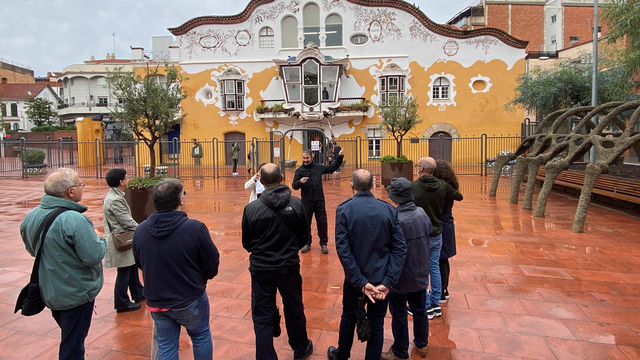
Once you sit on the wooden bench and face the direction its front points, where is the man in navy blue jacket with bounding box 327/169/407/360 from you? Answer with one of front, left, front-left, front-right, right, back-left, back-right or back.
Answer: front-left

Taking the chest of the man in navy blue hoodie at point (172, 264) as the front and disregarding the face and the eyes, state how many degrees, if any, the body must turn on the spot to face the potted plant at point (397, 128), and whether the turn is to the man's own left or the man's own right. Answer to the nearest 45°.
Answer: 0° — they already face it

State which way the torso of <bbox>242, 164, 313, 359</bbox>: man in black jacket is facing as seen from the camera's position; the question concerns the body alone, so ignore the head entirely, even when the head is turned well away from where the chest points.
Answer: away from the camera

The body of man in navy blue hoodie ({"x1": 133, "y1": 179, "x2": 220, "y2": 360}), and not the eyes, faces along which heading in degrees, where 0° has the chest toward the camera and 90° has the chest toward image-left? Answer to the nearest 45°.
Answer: approximately 225°

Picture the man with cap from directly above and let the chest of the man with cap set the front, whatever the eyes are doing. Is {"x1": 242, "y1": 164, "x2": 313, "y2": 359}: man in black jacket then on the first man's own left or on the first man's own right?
on the first man's own left

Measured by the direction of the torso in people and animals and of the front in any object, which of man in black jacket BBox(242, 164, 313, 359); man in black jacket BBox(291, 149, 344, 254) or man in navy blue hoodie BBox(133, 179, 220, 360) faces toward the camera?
man in black jacket BBox(291, 149, 344, 254)

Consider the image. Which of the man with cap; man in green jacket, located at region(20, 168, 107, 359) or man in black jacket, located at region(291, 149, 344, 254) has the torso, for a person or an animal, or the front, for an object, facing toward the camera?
the man in black jacket

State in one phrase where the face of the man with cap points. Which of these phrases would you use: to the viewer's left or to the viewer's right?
to the viewer's left

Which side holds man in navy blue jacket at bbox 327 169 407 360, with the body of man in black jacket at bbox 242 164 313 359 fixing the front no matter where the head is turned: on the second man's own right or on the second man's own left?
on the second man's own right

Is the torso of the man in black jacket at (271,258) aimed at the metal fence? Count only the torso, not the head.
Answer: yes

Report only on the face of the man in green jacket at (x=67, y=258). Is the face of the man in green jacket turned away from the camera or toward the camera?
away from the camera

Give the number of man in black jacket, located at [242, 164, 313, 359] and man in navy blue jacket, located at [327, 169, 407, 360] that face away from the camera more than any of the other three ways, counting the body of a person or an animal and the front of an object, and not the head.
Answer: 2

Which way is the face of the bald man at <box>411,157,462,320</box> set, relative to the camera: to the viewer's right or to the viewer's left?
to the viewer's left

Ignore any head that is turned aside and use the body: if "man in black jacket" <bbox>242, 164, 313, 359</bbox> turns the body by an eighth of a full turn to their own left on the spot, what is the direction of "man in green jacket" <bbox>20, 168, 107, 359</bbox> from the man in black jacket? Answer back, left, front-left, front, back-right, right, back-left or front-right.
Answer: front-left

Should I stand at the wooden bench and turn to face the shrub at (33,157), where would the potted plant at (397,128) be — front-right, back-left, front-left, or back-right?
front-right

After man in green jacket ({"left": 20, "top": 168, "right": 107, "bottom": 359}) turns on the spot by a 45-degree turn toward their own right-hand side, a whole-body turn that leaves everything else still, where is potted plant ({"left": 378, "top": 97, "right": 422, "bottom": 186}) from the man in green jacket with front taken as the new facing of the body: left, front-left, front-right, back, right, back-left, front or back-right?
front-left

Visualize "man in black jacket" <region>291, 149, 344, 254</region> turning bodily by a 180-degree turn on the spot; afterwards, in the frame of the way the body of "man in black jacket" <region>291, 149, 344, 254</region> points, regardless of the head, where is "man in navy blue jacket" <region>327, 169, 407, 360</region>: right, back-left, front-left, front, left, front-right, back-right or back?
back

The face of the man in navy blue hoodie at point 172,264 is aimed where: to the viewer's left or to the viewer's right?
to the viewer's right

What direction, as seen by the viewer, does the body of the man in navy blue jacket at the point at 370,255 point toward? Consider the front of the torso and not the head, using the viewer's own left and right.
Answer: facing away from the viewer
